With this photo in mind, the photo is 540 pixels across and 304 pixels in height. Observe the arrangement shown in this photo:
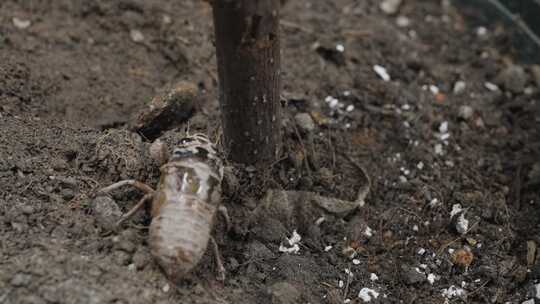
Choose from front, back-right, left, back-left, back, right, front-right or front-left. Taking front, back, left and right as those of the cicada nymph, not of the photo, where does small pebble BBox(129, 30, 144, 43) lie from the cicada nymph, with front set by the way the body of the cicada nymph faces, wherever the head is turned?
front

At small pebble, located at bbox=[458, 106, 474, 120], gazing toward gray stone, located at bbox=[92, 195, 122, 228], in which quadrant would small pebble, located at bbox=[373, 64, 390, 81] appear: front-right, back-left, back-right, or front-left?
front-right

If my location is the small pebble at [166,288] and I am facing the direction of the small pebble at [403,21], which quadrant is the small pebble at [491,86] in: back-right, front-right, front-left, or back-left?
front-right

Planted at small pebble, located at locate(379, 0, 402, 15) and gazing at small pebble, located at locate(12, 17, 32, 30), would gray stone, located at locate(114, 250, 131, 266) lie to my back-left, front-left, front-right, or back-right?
front-left

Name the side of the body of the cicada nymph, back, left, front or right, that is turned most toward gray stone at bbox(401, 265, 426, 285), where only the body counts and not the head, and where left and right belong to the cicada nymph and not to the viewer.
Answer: right

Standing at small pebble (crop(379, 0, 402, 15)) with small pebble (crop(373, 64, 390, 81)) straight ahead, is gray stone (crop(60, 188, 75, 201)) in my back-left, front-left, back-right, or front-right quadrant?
front-right

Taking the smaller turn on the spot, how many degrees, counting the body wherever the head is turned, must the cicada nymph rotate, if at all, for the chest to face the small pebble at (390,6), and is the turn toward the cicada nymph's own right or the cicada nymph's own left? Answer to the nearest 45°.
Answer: approximately 45° to the cicada nymph's own right

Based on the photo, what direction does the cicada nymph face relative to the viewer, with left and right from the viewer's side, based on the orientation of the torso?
facing away from the viewer

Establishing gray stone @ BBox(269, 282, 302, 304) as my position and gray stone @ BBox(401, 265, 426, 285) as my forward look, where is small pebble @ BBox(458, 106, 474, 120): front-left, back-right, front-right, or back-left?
front-left

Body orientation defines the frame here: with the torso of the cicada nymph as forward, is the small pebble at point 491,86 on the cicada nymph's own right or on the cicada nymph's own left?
on the cicada nymph's own right
